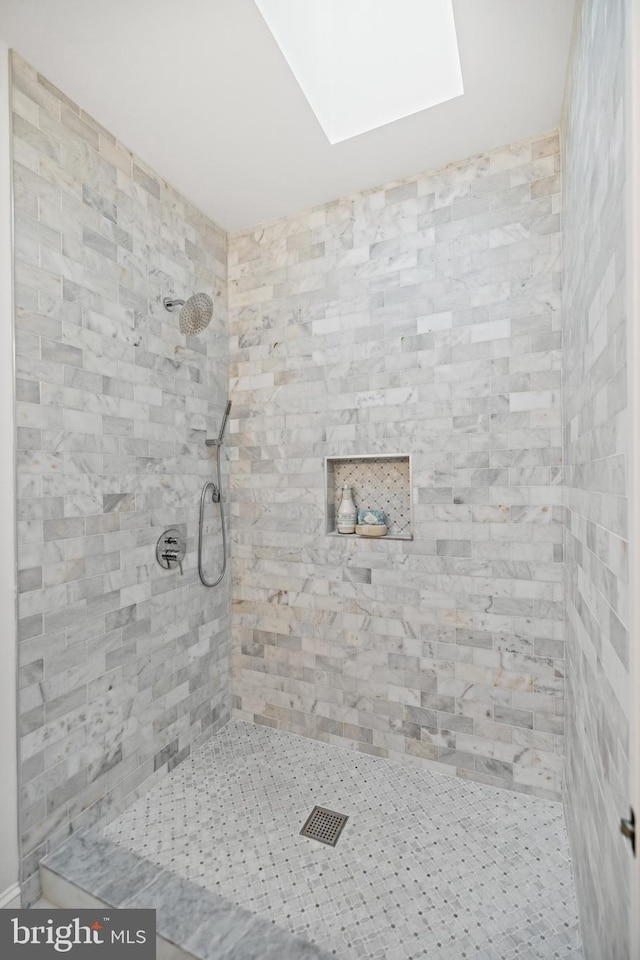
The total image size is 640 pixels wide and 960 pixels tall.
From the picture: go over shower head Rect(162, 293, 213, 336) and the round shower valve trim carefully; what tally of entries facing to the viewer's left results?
0

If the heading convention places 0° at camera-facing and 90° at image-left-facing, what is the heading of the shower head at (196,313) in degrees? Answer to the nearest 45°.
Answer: approximately 315°

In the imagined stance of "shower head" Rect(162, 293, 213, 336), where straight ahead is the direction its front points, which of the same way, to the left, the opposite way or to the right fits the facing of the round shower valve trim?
the same way

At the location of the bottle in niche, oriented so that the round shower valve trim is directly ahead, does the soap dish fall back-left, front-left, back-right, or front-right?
back-left

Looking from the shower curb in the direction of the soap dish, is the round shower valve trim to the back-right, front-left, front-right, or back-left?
front-left

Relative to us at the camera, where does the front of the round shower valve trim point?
facing the viewer and to the right of the viewer
